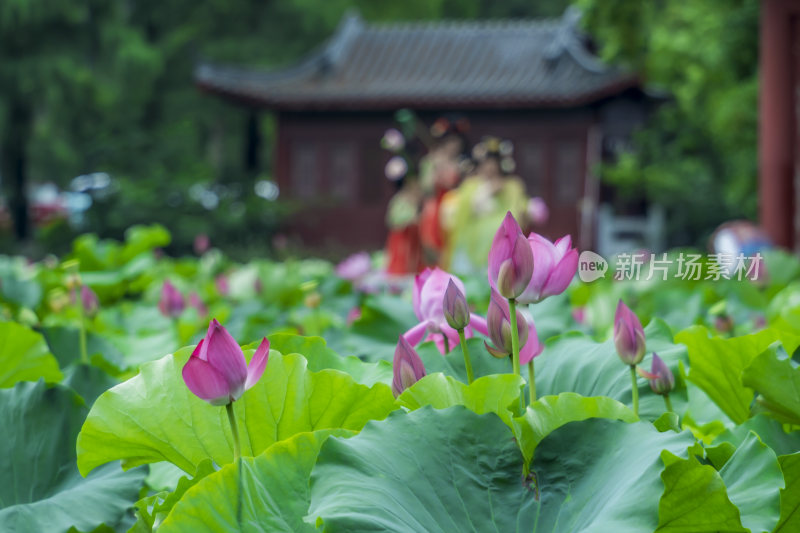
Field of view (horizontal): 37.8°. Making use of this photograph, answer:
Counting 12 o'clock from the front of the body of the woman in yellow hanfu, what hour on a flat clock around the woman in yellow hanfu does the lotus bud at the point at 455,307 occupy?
The lotus bud is roughly at 12 o'clock from the woman in yellow hanfu.

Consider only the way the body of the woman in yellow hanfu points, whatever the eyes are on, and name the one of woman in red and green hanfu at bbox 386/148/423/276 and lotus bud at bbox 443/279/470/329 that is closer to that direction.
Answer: the lotus bud

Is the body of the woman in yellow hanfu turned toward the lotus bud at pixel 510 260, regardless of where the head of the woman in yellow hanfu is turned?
yes

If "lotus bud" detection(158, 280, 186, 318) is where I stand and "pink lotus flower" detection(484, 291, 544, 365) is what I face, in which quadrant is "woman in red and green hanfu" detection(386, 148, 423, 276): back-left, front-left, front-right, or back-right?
back-left

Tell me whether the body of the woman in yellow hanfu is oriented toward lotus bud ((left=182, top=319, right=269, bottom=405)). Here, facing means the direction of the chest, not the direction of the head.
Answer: yes

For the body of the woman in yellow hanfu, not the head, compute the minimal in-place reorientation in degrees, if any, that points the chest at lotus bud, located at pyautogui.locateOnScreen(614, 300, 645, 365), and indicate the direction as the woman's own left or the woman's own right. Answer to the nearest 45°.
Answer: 0° — they already face it

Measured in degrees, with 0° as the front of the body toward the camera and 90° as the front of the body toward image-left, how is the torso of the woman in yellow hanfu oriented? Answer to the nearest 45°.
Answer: approximately 0°

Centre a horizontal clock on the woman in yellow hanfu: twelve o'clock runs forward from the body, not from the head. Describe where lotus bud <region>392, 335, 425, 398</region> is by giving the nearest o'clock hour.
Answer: The lotus bud is roughly at 12 o'clock from the woman in yellow hanfu.
